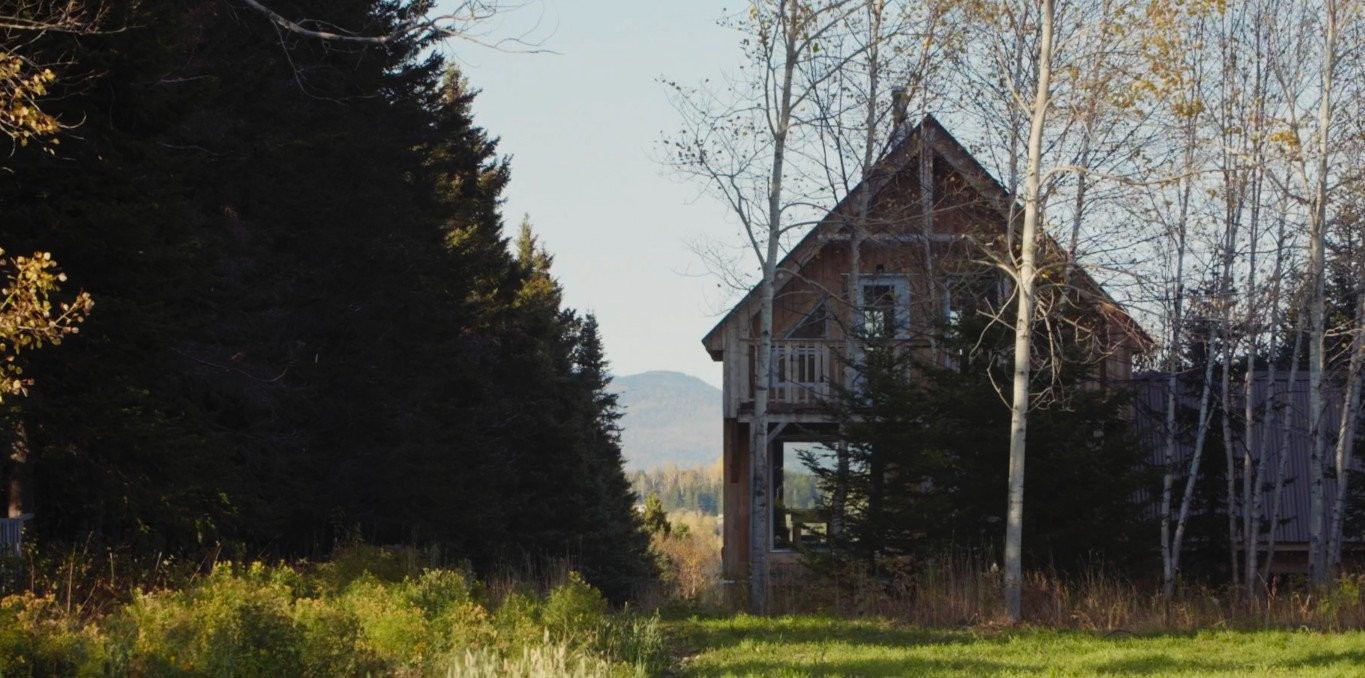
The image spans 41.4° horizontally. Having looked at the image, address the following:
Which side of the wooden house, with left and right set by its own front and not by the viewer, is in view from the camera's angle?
front

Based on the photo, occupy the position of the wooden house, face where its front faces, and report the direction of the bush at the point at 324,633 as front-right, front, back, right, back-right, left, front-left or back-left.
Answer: front

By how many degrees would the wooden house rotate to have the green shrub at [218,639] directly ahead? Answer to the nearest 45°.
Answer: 0° — it already faces it

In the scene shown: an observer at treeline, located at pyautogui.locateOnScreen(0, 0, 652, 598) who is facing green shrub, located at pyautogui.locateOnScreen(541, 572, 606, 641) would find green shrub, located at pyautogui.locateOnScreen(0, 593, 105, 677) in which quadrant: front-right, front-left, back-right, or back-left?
front-right

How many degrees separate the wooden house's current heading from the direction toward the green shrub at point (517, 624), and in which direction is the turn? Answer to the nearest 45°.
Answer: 0° — it already faces it

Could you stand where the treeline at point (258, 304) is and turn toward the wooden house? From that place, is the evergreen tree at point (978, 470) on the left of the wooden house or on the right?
right

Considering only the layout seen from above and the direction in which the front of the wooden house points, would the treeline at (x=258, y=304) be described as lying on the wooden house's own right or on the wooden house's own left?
on the wooden house's own right

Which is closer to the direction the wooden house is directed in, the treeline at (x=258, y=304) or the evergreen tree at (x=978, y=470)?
the evergreen tree

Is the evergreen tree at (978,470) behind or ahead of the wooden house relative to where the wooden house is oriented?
ahead

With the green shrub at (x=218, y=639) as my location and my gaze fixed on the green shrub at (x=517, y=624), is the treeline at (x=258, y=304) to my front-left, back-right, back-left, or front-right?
front-left

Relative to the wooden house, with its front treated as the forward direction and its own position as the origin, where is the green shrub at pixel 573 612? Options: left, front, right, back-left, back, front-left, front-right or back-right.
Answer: front

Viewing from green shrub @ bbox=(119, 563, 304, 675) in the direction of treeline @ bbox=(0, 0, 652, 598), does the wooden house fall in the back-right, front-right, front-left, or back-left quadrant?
front-right
